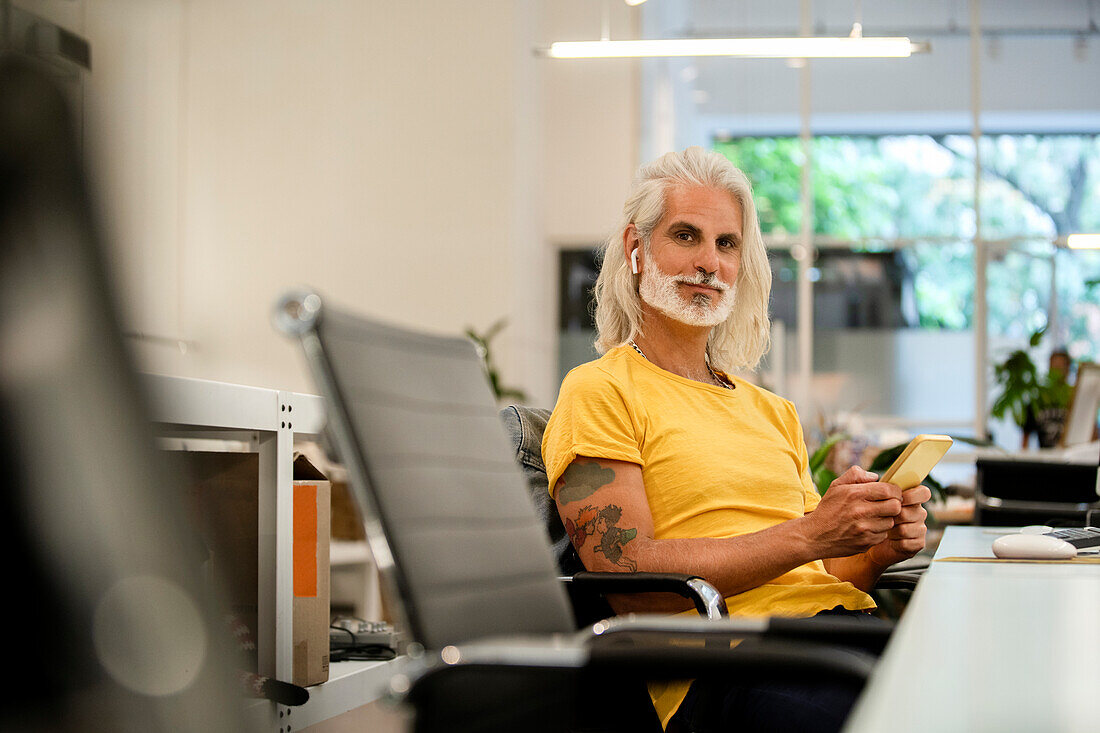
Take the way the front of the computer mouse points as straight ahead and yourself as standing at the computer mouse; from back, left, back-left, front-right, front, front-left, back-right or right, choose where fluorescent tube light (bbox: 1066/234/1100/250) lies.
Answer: left

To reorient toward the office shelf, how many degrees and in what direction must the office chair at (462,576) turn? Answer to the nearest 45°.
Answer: approximately 135° to its left

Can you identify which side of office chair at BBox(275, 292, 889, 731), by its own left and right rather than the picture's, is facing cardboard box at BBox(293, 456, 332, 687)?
left

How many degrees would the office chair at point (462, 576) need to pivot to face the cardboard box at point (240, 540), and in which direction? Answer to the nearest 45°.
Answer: approximately 135° to its left

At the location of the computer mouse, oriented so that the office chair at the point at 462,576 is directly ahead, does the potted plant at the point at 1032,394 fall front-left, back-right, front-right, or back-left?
back-right

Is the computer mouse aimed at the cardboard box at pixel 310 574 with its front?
no

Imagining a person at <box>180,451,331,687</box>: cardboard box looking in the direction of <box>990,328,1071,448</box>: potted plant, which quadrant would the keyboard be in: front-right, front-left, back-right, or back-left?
front-right

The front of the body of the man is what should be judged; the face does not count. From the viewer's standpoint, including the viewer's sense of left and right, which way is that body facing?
facing the viewer and to the right of the viewer

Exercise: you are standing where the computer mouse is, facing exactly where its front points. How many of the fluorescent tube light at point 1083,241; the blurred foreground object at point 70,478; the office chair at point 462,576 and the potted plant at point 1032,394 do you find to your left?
2

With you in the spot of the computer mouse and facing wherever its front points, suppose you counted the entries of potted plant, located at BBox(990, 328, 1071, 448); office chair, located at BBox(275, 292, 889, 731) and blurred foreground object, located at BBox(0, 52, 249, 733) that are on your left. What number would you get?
1

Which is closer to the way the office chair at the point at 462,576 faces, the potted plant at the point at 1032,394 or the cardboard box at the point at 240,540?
the potted plant

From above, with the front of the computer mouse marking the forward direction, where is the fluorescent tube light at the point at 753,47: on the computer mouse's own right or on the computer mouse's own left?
on the computer mouse's own left
